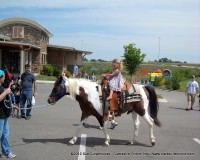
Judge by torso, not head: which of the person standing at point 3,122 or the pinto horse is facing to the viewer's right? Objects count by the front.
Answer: the person standing

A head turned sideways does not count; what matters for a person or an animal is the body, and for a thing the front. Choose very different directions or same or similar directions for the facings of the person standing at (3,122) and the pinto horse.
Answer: very different directions

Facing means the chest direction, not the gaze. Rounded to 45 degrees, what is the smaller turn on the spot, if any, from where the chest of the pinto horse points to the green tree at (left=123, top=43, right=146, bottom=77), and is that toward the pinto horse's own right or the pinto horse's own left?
approximately 90° to the pinto horse's own right

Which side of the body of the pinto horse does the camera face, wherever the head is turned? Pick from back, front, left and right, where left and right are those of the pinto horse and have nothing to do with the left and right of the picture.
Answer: left

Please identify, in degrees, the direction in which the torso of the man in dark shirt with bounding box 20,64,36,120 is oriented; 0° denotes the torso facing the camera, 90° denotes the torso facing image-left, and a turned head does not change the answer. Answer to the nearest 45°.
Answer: approximately 0°

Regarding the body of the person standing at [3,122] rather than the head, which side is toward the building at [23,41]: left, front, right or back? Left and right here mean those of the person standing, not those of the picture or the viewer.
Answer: left

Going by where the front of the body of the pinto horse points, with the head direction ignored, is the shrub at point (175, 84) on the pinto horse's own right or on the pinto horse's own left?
on the pinto horse's own right

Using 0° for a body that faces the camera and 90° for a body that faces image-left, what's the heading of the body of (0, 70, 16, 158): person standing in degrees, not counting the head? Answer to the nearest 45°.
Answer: approximately 270°
